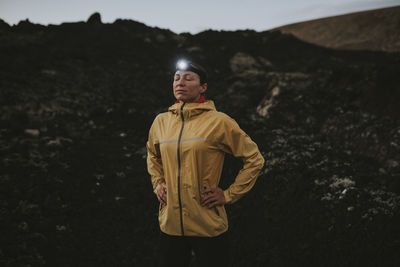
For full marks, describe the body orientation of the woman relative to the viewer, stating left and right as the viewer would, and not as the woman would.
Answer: facing the viewer and to the left of the viewer

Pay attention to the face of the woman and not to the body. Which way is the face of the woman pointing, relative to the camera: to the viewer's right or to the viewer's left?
to the viewer's left
